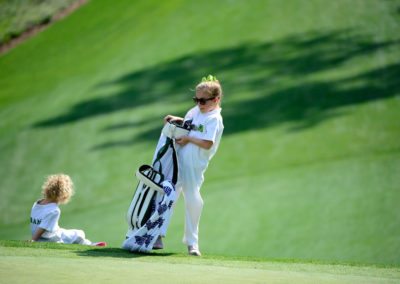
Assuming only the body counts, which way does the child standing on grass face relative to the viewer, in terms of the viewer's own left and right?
facing the viewer and to the left of the viewer

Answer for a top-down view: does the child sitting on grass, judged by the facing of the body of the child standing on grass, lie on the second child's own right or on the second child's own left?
on the second child's own right

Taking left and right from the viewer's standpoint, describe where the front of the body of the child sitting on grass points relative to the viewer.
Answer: facing away from the viewer and to the right of the viewer

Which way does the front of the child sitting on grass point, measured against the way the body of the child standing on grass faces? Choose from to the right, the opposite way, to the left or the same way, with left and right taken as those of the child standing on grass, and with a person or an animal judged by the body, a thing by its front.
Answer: the opposite way

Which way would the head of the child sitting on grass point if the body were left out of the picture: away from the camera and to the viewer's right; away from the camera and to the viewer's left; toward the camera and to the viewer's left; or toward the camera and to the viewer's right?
away from the camera and to the viewer's right
